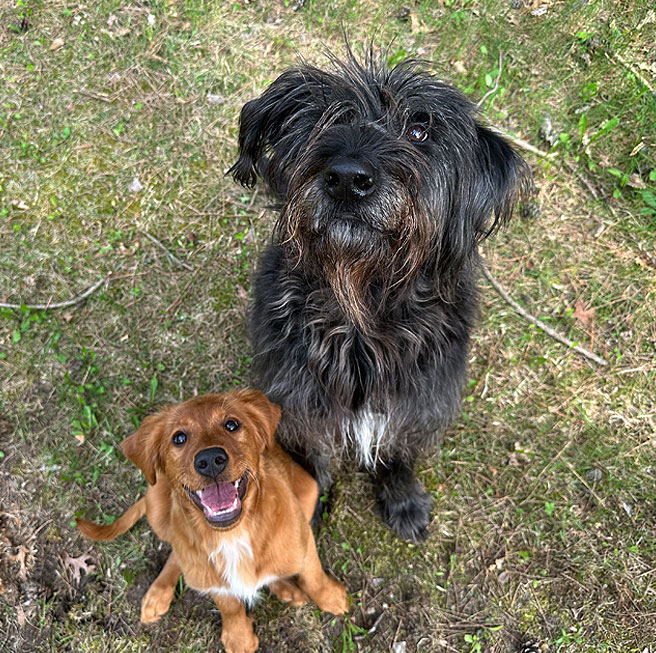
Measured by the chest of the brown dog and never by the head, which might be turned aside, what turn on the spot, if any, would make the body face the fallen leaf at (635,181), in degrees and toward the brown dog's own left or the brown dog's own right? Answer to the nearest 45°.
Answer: approximately 135° to the brown dog's own left

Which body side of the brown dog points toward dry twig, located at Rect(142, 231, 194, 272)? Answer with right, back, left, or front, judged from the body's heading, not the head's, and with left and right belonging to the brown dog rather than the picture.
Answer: back

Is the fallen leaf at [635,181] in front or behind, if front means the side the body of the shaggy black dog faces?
behind

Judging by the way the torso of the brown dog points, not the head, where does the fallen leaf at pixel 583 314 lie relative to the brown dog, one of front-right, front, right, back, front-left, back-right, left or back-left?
back-left

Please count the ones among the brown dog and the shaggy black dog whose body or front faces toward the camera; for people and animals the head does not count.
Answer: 2

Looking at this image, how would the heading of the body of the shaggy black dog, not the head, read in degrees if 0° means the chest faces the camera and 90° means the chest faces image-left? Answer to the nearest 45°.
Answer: approximately 0°

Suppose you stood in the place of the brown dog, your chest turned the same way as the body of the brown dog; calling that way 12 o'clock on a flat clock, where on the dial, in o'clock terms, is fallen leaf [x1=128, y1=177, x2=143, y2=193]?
The fallen leaf is roughly at 5 o'clock from the brown dog.

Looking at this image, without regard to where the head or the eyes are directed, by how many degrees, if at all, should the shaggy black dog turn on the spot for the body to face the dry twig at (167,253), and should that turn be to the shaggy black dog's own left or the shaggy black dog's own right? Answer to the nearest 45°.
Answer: approximately 135° to the shaggy black dog's own right

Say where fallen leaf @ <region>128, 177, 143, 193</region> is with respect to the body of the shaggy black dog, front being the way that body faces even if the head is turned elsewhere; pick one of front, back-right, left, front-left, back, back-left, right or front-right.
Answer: back-right
